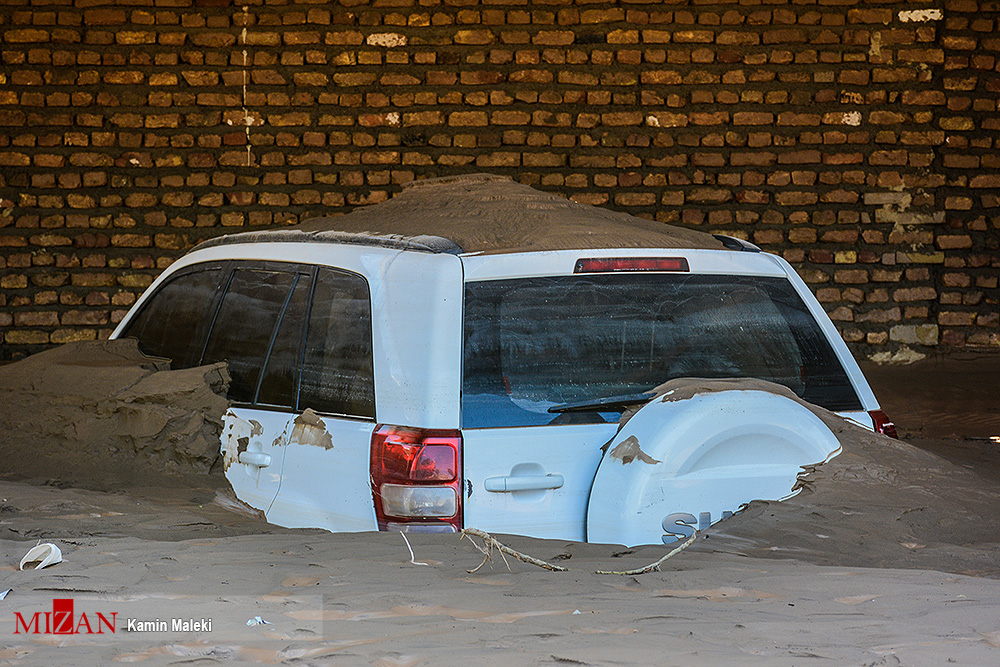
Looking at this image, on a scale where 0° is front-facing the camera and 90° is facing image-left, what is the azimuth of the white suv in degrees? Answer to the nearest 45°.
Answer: approximately 135°
